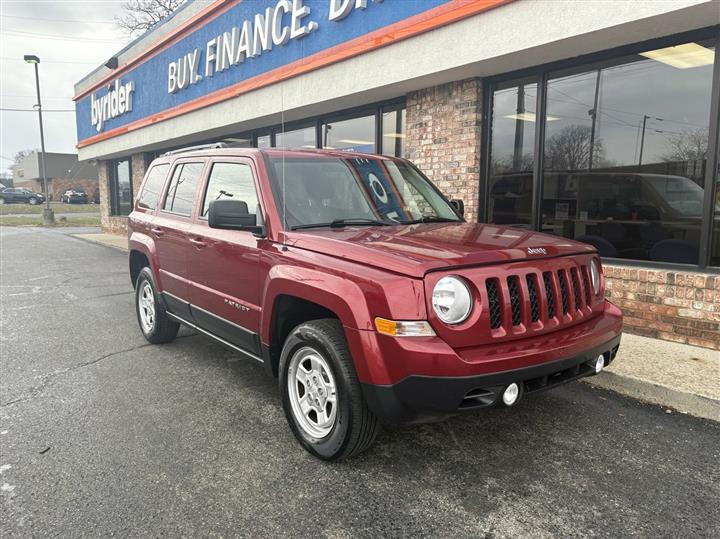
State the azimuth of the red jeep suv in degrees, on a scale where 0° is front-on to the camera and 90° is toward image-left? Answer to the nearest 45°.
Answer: approximately 315°

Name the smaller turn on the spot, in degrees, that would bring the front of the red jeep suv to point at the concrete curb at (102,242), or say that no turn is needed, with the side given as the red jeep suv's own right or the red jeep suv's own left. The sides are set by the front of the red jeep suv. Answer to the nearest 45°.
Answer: approximately 180°

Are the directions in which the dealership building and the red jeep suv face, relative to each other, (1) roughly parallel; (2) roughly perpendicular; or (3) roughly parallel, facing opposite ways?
roughly perpendicular

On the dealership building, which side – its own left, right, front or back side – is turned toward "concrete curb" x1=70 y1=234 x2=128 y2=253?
right

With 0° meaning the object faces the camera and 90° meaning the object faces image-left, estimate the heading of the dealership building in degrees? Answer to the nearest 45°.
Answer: approximately 45°

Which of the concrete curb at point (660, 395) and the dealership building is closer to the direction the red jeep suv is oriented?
the concrete curb
